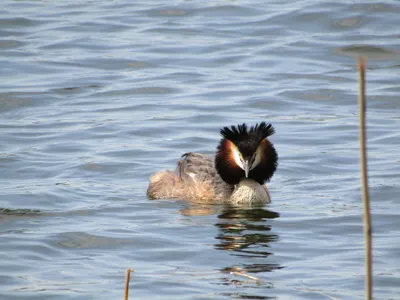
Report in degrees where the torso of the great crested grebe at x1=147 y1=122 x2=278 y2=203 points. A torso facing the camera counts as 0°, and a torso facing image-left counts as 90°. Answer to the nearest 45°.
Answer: approximately 315°
